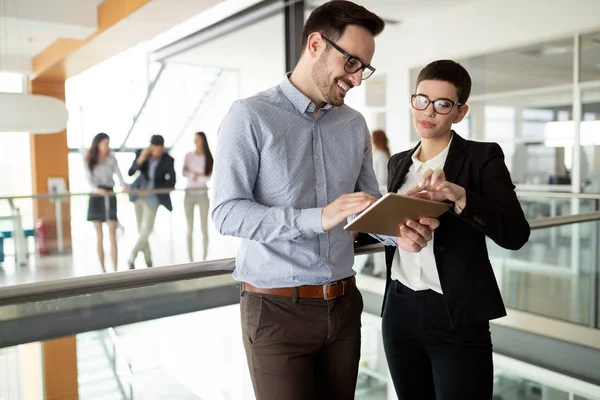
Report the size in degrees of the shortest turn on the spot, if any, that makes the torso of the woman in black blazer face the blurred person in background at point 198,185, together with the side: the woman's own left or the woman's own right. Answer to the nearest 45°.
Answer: approximately 90° to the woman's own right

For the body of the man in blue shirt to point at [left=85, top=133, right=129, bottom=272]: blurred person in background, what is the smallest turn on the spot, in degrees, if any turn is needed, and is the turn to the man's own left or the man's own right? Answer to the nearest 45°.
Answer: approximately 180°

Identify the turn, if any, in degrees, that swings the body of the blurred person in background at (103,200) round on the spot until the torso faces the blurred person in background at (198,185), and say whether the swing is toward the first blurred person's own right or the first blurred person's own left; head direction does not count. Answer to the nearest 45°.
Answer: approximately 45° to the first blurred person's own left

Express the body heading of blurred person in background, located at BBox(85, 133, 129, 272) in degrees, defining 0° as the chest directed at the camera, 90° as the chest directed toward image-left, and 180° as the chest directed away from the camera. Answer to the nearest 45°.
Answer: approximately 315°

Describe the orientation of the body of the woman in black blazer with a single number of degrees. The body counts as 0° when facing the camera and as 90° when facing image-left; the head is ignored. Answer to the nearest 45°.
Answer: approximately 45°
